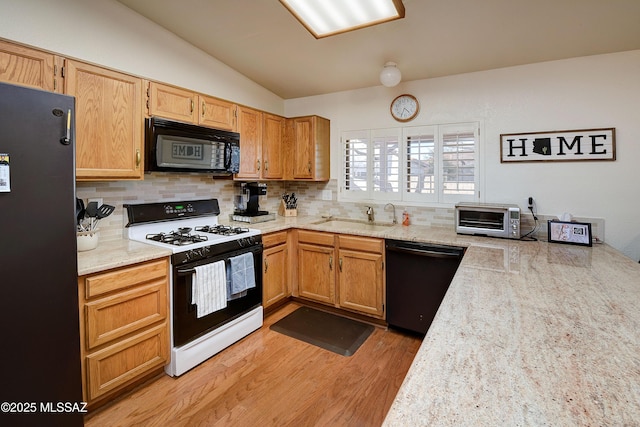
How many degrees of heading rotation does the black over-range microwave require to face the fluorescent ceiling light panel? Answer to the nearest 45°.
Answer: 0° — it already faces it

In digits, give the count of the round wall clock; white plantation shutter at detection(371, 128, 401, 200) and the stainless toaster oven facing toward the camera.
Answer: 3

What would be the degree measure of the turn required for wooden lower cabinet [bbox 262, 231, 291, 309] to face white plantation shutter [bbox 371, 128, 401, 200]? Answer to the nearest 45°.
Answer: approximately 45° to its left

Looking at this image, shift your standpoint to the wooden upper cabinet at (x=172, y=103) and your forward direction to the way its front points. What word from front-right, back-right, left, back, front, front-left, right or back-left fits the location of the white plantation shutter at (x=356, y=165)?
front-left

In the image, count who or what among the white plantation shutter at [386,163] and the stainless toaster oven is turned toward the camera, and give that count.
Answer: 2

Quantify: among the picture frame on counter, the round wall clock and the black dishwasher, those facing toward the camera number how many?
3

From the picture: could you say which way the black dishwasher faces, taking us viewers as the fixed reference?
facing the viewer

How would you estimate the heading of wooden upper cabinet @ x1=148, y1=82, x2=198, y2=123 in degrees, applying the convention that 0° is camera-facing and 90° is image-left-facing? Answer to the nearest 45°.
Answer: approximately 315°

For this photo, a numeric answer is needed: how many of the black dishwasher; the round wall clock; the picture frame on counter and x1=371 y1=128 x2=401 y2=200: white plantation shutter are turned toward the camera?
4

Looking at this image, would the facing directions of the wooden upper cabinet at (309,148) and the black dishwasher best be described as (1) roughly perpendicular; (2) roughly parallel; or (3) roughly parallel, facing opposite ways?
roughly parallel

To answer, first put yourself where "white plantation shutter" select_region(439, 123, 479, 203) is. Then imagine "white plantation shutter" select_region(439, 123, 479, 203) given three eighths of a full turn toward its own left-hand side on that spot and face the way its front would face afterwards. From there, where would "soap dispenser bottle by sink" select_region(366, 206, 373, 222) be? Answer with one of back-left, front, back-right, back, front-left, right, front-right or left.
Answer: back-left

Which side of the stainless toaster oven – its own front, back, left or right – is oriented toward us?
front

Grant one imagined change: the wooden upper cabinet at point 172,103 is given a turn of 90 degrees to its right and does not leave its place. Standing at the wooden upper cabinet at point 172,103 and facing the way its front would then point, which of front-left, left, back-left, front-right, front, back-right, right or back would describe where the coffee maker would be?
back

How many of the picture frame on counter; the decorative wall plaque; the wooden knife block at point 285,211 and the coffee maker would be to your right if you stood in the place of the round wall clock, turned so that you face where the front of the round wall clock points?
2

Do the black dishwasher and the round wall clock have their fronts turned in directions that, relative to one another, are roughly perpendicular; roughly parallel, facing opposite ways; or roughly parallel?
roughly parallel

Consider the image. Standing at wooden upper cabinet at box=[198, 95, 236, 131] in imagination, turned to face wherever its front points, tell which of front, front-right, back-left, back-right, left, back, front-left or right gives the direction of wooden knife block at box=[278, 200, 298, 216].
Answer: left

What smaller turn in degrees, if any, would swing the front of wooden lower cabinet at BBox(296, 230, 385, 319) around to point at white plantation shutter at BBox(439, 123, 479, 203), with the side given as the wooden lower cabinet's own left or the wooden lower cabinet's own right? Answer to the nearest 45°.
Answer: approximately 135° to the wooden lower cabinet's own left

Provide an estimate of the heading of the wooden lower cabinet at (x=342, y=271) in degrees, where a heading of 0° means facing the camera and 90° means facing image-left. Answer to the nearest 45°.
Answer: approximately 45°
